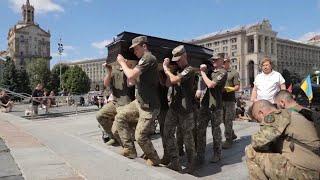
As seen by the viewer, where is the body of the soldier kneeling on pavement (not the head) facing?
to the viewer's left

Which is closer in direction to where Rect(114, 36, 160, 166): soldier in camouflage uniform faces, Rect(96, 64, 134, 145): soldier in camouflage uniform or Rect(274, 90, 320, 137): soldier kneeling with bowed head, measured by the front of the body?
the soldier in camouflage uniform

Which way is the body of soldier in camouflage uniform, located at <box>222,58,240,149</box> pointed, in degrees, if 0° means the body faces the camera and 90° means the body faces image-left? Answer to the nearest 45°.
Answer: approximately 45°

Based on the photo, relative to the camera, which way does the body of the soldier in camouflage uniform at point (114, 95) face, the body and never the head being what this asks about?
to the viewer's left

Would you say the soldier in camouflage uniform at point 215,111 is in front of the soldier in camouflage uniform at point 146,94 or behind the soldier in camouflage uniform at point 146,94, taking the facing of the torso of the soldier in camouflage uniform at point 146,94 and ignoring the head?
behind

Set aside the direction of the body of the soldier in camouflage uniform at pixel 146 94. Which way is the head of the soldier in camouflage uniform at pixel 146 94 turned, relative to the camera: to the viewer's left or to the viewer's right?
to the viewer's left

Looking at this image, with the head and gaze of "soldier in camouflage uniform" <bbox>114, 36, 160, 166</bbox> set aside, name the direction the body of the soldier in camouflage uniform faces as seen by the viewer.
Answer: to the viewer's left

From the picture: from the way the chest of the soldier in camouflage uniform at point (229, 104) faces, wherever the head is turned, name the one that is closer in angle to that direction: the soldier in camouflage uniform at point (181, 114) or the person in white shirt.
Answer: the soldier in camouflage uniform

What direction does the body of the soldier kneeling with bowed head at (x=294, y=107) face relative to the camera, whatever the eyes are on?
to the viewer's left

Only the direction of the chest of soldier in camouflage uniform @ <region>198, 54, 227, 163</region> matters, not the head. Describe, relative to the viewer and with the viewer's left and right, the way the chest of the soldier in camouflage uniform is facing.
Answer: facing to the left of the viewer
